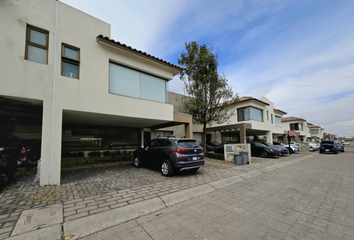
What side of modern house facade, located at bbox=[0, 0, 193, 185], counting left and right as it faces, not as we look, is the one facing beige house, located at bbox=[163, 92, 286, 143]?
left

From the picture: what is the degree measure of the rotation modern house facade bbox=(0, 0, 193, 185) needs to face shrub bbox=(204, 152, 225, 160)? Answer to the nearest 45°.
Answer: approximately 45° to its left

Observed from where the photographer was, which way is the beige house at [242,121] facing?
facing the viewer and to the right of the viewer

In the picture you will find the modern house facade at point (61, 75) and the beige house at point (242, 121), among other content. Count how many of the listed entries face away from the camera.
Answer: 0

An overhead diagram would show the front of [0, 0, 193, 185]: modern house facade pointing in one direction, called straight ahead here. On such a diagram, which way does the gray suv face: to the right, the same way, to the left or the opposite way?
the opposite way

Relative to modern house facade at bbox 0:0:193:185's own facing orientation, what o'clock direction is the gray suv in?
The gray suv is roughly at 11 o'clock from the modern house facade.

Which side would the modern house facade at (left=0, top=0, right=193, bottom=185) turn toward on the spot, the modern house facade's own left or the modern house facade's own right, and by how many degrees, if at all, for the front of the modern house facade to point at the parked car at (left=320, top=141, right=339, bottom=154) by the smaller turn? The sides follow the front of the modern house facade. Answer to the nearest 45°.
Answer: approximately 45° to the modern house facade's own left

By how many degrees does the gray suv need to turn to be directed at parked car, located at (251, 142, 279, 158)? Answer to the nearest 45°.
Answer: approximately 90° to its right

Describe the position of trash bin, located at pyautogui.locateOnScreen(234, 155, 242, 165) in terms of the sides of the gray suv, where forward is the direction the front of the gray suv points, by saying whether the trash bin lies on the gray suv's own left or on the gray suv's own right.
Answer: on the gray suv's own right

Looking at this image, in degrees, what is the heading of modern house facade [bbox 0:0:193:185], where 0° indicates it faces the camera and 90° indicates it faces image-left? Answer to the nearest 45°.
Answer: approximately 315°

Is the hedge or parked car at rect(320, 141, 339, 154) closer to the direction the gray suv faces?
the hedge

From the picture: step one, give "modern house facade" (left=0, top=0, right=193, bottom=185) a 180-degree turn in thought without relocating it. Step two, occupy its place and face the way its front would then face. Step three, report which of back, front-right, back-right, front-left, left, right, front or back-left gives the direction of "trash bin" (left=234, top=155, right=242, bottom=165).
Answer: back-right

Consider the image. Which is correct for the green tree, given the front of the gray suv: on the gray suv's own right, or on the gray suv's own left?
on the gray suv's own right

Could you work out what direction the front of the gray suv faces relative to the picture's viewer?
facing away from the viewer and to the left of the viewer
